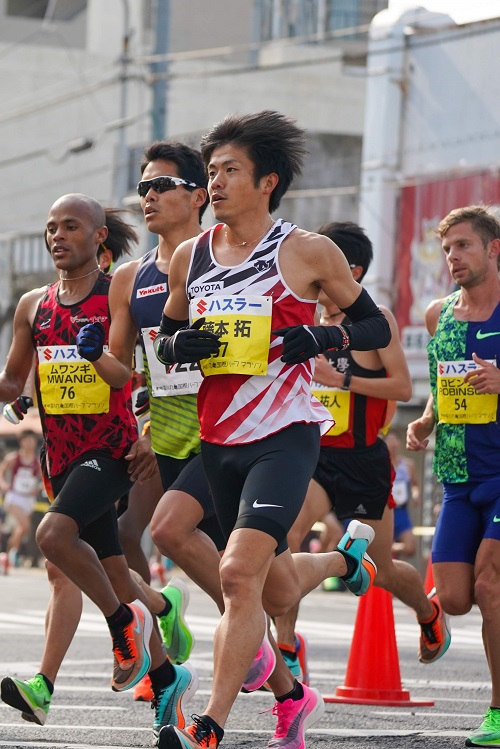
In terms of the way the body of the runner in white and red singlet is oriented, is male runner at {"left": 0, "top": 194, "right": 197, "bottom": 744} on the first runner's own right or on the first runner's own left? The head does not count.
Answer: on the first runner's own right

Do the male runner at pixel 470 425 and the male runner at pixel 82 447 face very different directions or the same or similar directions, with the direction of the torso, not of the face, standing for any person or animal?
same or similar directions

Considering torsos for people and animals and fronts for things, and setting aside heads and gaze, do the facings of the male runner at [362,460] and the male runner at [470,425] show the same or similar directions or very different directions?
same or similar directions

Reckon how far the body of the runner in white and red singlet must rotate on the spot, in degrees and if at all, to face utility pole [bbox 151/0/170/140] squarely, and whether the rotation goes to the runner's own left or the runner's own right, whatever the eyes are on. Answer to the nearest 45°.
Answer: approximately 135° to the runner's own right

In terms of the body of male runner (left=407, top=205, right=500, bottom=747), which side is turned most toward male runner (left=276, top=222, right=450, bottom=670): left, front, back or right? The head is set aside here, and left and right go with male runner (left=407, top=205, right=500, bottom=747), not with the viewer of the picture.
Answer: right

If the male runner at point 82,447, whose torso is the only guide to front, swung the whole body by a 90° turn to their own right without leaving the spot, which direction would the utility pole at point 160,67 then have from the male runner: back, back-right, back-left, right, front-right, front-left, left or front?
front-right

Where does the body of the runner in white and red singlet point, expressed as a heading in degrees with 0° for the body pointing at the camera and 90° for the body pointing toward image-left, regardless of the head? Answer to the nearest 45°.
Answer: approximately 45°

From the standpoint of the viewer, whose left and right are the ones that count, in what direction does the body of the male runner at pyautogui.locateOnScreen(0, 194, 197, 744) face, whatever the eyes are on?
facing the viewer and to the left of the viewer

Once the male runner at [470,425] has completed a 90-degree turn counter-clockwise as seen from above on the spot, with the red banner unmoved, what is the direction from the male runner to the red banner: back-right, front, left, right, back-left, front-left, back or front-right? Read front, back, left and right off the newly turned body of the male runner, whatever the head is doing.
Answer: back-left

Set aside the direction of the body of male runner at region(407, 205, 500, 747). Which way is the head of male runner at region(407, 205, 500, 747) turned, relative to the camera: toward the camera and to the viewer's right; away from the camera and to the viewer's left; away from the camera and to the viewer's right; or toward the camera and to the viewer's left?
toward the camera and to the viewer's left

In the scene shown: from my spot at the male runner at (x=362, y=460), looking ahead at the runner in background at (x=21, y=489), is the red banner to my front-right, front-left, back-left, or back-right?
front-right

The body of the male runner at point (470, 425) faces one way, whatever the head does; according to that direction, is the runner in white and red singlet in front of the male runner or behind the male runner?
in front

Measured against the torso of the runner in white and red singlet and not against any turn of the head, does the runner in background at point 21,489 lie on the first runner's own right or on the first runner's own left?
on the first runner's own right

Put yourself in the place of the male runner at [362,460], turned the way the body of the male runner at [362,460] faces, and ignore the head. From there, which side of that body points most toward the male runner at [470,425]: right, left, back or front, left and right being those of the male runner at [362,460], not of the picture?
left

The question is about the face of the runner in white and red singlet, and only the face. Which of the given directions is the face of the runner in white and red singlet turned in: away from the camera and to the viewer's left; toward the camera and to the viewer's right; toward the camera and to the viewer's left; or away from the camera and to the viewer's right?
toward the camera and to the viewer's left
